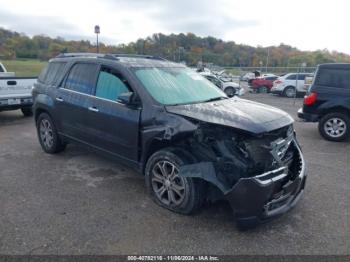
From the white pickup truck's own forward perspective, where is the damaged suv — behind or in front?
behind

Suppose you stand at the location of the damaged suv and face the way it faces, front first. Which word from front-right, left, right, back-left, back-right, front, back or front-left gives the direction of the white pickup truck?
back

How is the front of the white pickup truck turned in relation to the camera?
facing away from the viewer and to the left of the viewer

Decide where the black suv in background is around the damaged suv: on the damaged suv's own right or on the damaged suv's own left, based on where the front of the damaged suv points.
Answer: on the damaged suv's own left
